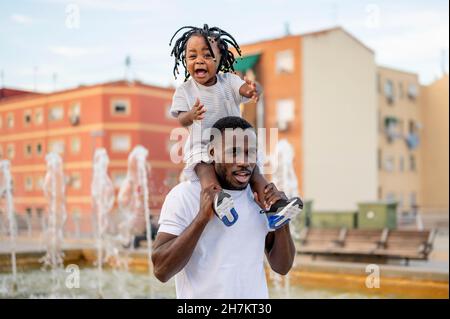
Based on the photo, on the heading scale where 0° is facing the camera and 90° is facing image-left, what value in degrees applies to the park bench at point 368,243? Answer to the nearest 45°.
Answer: approximately 0°

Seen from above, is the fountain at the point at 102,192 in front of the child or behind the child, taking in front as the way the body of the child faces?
behind

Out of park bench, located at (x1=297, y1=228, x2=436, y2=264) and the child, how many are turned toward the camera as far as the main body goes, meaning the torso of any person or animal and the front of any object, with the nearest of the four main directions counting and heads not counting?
2

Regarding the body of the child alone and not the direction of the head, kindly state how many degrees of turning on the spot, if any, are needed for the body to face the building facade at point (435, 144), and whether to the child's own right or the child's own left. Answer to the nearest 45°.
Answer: approximately 180°

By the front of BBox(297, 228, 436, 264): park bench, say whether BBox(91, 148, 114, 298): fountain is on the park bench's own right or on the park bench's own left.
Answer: on the park bench's own right

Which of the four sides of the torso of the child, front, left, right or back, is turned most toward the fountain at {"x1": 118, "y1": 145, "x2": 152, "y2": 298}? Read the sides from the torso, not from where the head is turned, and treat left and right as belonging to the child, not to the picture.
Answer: back

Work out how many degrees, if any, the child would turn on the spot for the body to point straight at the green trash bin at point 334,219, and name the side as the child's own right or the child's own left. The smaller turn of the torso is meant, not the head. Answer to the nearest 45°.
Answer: approximately 180°

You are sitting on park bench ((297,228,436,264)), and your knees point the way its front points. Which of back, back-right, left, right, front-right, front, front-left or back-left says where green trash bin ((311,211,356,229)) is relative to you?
back

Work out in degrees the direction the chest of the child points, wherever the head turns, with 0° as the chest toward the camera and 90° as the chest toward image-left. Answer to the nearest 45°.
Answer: approximately 0°
